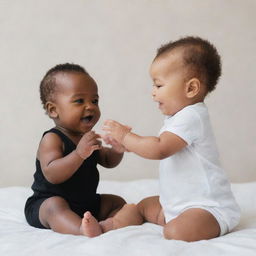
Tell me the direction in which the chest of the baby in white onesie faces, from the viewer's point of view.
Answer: to the viewer's left

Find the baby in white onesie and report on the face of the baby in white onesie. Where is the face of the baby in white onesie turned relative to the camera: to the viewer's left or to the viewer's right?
to the viewer's left
